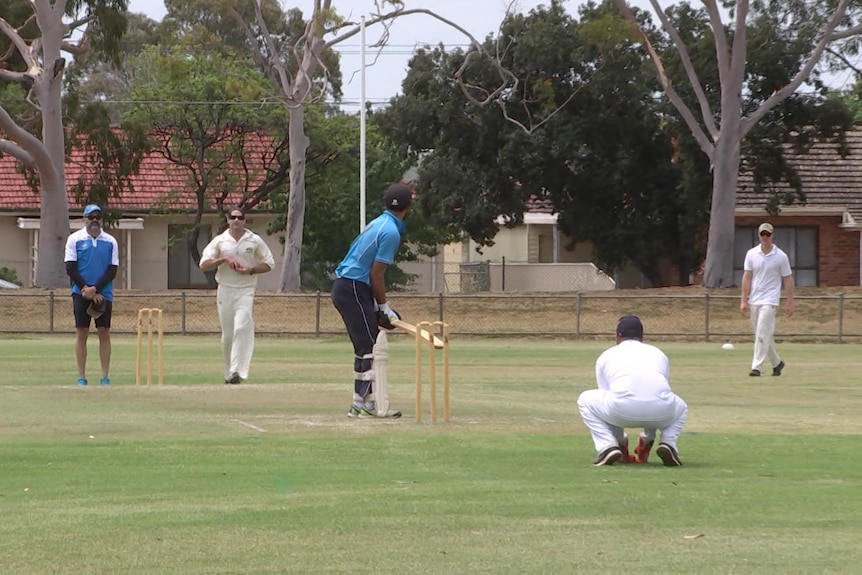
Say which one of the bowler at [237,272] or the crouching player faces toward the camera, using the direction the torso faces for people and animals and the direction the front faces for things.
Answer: the bowler

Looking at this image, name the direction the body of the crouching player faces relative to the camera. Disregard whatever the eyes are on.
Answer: away from the camera

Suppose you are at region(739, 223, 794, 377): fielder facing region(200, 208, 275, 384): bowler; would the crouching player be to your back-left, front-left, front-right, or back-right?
front-left

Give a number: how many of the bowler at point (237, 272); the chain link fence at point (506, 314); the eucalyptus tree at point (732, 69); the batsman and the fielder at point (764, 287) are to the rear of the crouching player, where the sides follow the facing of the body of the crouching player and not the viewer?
0

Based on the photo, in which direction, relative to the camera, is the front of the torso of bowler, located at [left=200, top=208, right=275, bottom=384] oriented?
toward the camera

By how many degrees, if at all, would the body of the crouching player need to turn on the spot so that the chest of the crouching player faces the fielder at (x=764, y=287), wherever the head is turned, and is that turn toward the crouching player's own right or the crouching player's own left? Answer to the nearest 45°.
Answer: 0° — they already face them

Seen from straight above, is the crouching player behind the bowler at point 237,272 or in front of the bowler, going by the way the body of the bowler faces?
in front

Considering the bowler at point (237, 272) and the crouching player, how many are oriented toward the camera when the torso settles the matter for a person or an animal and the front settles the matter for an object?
1

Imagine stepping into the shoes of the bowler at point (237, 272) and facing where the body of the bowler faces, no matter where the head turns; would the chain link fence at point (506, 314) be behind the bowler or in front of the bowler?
behind

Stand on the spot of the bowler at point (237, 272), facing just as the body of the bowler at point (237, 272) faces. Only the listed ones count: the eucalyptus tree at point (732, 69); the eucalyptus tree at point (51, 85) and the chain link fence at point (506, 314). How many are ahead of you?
0

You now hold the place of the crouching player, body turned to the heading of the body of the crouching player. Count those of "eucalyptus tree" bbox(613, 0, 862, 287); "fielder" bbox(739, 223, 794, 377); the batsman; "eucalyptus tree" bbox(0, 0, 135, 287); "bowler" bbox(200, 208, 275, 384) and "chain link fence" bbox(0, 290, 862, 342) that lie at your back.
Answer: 0

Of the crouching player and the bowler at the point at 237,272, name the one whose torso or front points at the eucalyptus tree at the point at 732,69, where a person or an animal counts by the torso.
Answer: the crouching player

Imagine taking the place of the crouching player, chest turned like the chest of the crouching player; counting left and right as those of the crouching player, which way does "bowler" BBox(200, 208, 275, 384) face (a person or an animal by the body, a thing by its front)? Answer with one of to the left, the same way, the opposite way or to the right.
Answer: the opposite way

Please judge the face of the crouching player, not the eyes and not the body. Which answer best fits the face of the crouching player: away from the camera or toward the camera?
away from the camera

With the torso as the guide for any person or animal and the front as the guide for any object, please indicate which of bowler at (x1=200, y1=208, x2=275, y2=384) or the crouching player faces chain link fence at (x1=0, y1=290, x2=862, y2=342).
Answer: the crouching player

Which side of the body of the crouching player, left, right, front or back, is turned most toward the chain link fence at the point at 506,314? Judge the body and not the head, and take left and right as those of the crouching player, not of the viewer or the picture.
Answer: front

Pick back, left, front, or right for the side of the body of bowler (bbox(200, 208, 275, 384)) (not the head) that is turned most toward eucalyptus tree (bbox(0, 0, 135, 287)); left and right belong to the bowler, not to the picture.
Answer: back

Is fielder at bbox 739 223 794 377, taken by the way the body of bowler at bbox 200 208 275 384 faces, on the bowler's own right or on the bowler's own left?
on the bowler's own left
